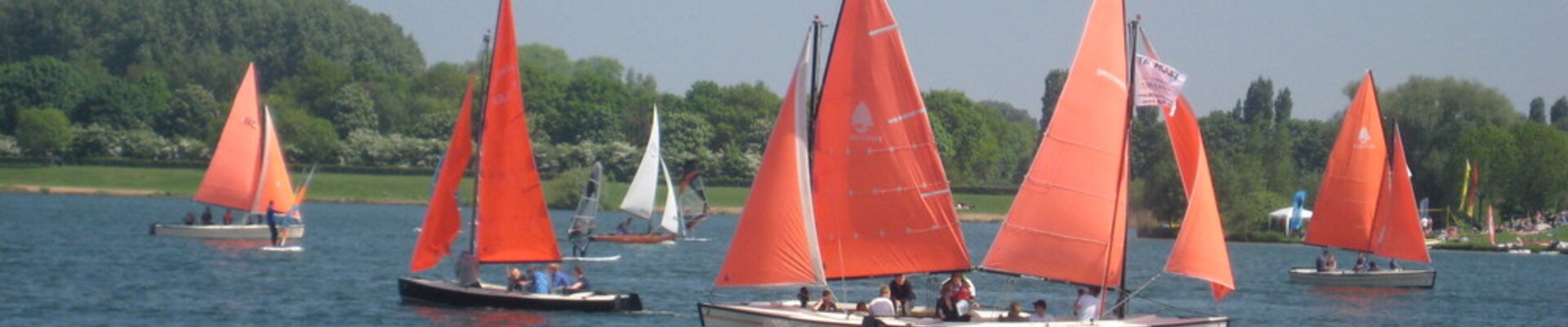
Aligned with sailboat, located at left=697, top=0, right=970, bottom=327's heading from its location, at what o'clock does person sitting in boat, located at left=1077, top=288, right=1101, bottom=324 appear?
The person sitting in boat is roughly at 6 o'clock from the sailboat.

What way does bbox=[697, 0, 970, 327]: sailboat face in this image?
to the viewer's left

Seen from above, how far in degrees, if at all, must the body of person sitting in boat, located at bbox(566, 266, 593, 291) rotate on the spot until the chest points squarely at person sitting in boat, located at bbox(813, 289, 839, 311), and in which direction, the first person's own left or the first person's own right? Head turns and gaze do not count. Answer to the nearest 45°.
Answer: approximately 135° to the first person's own left

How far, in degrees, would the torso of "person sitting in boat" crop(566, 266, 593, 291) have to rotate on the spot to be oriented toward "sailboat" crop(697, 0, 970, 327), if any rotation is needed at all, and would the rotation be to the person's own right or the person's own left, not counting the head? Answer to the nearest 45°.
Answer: approximately 135° to the person's own left

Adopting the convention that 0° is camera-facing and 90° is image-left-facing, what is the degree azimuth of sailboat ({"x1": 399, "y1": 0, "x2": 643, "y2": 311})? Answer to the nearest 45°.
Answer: approximately 90°

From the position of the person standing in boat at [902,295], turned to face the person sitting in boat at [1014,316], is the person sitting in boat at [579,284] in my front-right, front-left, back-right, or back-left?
back-left

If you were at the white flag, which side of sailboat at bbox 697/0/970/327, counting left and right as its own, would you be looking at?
back

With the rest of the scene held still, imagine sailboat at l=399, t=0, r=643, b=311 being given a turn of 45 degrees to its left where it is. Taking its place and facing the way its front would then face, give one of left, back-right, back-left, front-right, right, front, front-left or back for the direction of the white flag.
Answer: left
